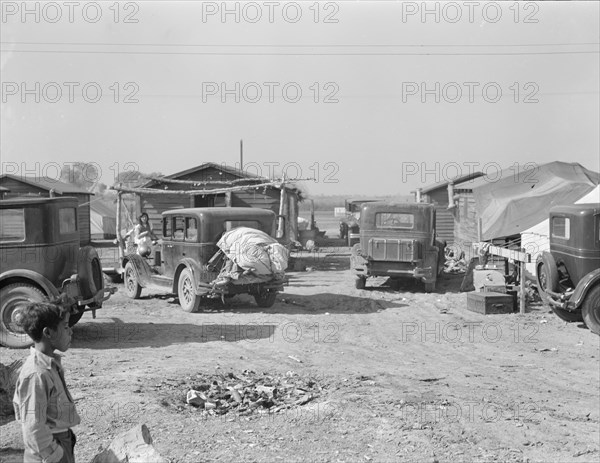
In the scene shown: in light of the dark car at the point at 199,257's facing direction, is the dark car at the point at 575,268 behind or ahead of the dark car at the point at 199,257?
behind

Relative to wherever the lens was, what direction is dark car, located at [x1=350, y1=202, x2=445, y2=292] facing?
facing away from the viewer

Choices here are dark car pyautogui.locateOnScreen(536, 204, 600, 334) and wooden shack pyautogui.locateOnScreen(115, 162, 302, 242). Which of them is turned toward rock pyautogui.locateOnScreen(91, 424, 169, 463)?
the wooden shack

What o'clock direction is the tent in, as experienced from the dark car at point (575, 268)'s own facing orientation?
The tent is roughly at 10 o'clock from the dark car.

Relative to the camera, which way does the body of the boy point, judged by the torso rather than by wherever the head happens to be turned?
to the viewer's right

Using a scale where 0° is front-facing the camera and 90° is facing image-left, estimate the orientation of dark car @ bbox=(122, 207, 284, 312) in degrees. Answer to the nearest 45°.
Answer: approximately 135°

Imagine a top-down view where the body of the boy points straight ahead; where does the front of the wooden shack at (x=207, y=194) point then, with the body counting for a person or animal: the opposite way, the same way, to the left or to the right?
to the right

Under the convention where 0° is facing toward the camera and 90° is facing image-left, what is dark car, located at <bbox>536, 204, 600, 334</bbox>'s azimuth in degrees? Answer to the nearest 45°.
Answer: approximately 225°

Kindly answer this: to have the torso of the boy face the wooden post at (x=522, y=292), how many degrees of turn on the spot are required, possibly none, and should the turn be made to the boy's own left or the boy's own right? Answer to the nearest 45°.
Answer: approximately 45° to the boy's own left

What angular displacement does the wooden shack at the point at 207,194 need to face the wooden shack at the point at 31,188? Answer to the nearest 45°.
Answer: approximately 135° to its right

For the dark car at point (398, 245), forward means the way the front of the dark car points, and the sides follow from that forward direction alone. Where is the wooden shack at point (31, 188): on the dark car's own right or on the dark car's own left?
on the dark car's own left

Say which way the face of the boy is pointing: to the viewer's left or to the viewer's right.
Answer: to the viewer's right
